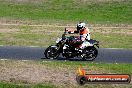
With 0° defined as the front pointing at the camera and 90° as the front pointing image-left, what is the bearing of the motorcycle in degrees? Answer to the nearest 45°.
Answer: approximately 90°
